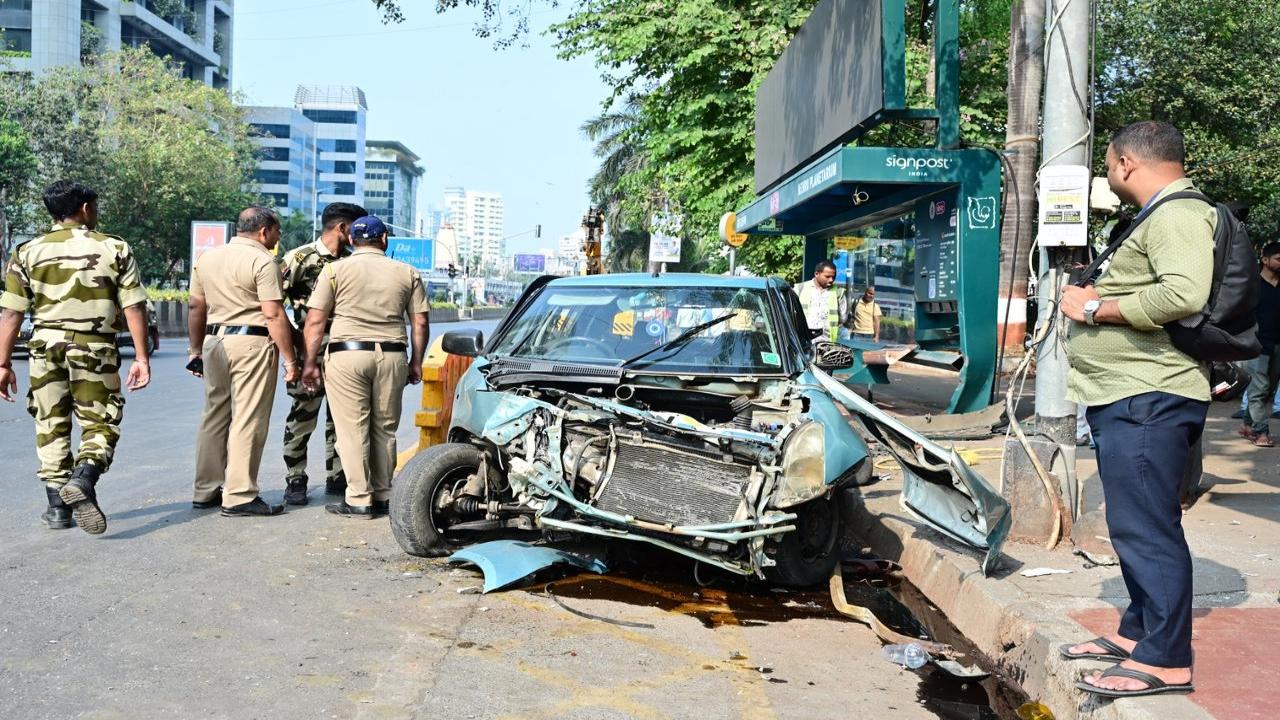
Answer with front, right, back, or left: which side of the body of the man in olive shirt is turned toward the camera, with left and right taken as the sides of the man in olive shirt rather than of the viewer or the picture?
left

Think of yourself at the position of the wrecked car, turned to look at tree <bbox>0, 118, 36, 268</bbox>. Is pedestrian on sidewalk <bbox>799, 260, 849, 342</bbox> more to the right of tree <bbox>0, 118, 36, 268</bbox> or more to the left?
right

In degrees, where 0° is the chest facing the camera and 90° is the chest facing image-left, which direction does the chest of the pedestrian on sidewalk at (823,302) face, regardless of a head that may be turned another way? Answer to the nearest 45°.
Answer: approximately 0°

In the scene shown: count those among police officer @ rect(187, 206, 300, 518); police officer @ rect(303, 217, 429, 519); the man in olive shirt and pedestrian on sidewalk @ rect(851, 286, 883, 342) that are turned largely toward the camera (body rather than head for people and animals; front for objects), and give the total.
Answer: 1

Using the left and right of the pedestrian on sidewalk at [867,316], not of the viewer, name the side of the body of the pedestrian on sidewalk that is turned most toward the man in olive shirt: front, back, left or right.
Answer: front

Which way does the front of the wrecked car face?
toward the camera

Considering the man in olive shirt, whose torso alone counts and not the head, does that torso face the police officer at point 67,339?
yes

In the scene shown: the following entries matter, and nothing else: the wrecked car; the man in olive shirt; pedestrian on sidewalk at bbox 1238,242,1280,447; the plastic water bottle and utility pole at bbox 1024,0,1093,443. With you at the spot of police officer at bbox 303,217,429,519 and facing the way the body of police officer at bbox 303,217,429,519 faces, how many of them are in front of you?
0

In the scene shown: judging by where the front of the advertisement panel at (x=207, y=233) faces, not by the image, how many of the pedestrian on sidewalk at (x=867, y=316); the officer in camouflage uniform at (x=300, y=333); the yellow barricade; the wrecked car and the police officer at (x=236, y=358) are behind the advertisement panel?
0

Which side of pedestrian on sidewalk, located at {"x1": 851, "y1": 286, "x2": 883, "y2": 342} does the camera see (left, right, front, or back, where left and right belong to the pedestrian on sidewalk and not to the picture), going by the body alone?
front

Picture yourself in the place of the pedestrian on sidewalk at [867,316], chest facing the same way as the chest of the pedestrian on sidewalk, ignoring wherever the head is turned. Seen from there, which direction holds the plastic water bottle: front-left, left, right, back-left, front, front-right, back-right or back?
front

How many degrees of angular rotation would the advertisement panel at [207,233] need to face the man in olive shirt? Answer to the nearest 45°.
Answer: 0° — it already faces them

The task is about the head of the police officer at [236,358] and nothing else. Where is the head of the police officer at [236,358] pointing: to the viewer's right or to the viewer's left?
to the viewer's right

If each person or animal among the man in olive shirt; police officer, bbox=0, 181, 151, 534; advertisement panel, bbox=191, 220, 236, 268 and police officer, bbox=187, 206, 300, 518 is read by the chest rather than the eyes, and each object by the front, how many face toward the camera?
1

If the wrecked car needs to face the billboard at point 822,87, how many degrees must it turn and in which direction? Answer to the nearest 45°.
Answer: approximately 180°

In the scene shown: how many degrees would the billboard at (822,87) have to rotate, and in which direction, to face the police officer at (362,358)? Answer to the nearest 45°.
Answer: approximately 45° to its left

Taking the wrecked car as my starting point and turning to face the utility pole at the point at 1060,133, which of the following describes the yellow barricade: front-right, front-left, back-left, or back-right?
back-left
